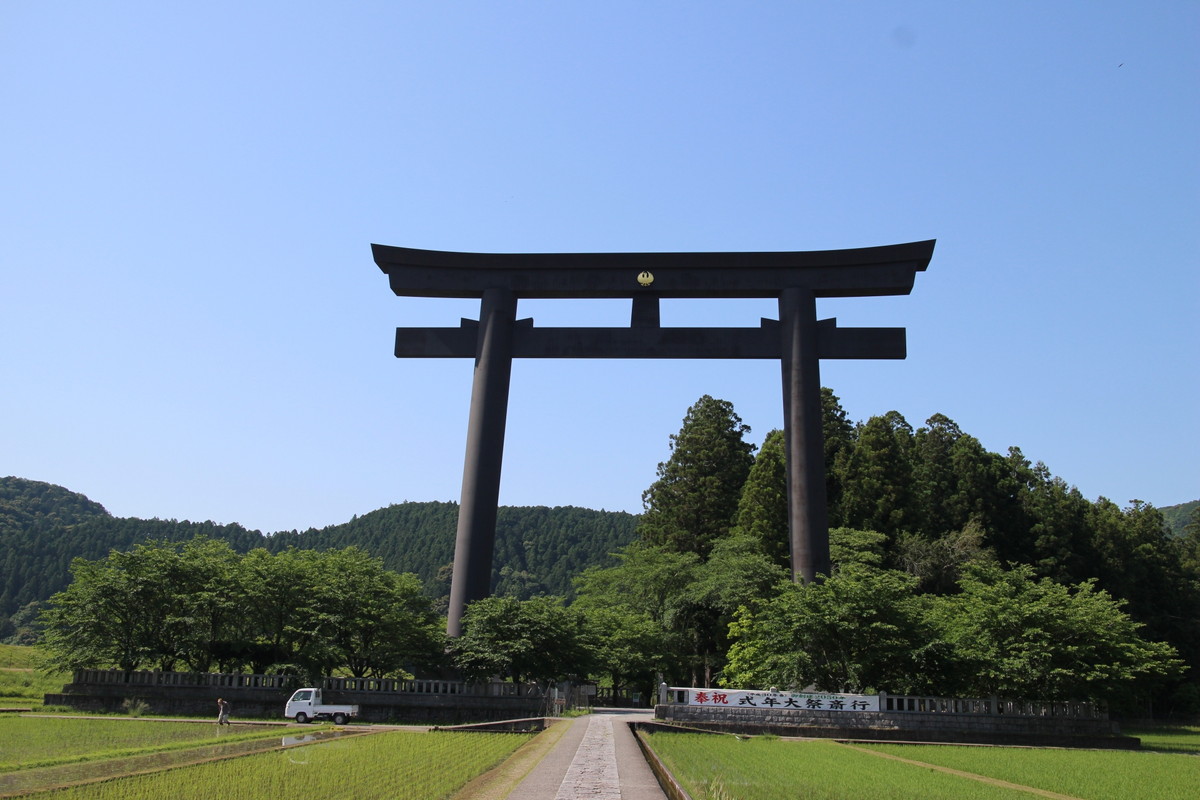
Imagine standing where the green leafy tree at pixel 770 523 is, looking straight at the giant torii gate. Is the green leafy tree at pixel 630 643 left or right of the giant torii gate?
right

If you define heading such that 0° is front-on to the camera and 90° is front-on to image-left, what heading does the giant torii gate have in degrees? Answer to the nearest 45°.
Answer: approximately 0°

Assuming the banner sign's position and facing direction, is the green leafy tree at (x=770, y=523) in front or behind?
behind

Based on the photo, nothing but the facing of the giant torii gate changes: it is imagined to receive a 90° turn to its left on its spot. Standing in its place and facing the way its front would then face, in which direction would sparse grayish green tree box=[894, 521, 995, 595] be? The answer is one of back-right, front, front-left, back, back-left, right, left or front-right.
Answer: front-left

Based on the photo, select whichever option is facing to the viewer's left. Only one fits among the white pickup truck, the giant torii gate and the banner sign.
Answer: the white pickup truck

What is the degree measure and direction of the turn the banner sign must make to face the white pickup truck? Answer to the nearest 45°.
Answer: approximately 90° to its right

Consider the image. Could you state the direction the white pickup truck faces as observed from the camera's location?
facing to the left of the viewer

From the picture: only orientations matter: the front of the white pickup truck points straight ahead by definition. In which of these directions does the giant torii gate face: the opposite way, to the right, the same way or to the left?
to the left
